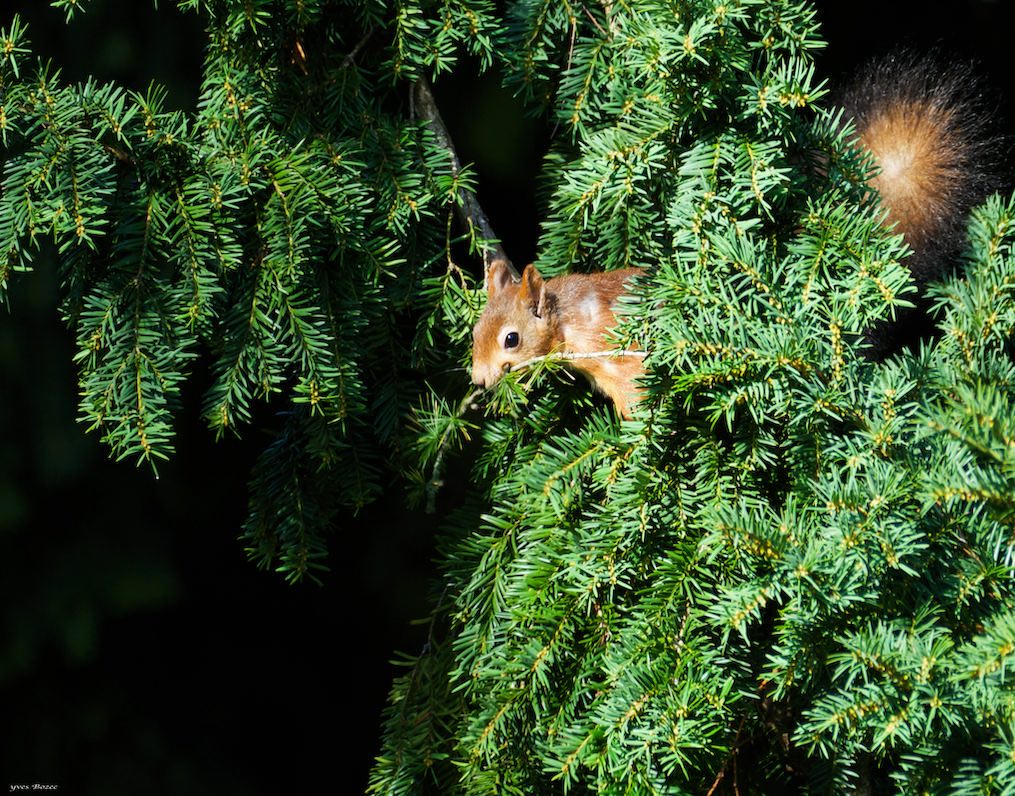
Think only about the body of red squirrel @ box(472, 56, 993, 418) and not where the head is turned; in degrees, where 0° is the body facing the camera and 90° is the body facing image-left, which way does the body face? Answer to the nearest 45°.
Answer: approximately 90°
